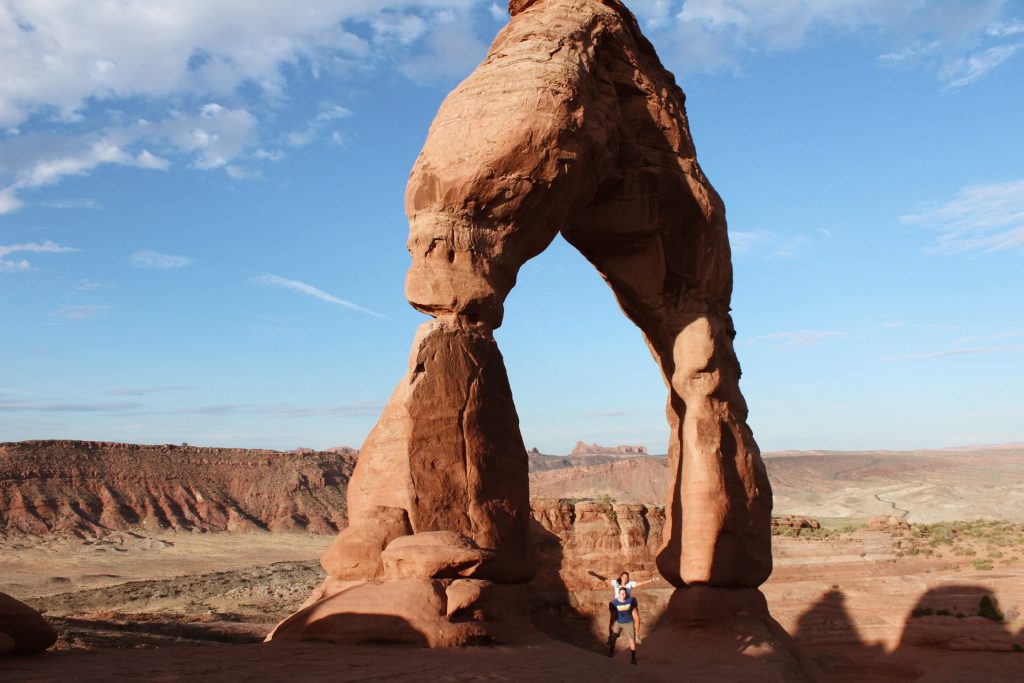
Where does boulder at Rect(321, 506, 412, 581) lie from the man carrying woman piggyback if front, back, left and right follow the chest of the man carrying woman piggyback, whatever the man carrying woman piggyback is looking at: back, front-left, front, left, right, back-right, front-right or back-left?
front-right

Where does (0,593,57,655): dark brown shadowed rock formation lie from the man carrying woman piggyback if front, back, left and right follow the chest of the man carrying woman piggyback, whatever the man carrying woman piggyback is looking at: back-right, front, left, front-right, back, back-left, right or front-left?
front-right

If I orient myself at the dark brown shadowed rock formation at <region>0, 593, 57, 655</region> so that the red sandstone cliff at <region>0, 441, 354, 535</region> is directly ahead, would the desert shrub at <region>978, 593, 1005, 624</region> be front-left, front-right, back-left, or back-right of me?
front-right

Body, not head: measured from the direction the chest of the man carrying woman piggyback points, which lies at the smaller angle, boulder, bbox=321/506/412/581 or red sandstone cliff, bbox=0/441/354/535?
the boulder

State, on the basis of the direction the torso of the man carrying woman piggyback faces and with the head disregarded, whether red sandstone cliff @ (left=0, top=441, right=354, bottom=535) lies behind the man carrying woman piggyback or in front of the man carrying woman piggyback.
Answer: behind

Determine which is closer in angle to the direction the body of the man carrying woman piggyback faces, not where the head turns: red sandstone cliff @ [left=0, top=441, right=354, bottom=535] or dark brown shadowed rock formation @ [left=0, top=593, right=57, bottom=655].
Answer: the dark brown shadowed rock formation

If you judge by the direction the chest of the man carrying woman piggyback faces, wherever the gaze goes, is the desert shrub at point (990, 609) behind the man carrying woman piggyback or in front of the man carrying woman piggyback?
behind

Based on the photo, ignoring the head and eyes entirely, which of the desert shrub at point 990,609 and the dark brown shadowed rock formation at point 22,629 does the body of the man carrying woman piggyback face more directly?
the dark brown shadowed rock formation

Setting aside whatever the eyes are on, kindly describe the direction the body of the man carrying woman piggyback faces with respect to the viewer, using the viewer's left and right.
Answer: facing the viewer
